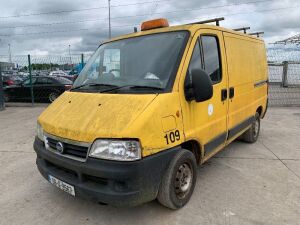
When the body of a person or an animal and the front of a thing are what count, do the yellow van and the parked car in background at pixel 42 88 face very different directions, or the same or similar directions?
same or similar directions

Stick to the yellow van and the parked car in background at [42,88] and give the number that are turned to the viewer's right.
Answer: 0

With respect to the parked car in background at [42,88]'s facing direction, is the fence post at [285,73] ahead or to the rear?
to the rear

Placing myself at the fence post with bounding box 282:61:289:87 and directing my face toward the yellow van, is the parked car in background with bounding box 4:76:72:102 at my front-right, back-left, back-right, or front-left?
front-right

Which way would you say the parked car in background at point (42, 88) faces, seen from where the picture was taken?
facing to the left of the viewer

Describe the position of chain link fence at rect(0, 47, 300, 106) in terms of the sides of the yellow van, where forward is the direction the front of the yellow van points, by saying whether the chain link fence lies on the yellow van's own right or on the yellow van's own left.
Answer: on the yellow van's own right

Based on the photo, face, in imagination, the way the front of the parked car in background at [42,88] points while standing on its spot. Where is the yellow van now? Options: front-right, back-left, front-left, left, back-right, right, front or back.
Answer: left

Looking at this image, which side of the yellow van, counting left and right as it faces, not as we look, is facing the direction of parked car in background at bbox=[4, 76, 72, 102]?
right

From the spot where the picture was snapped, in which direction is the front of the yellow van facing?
facing the viewer and to the left of the viewer

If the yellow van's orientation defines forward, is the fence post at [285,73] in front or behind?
behind
